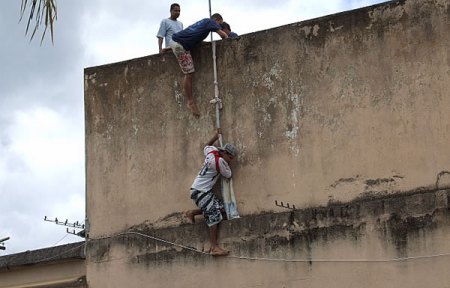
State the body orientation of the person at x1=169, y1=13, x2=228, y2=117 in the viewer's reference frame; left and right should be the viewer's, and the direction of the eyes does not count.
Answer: facing to the right of the viewer

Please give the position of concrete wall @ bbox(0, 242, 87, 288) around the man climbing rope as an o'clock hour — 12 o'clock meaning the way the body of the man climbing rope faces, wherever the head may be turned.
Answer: The concrete wall is roughly at 7 o'clock from the man climbing rope.

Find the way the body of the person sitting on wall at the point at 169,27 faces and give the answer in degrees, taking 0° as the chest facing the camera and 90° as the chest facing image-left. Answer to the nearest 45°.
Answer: approximately 315°
